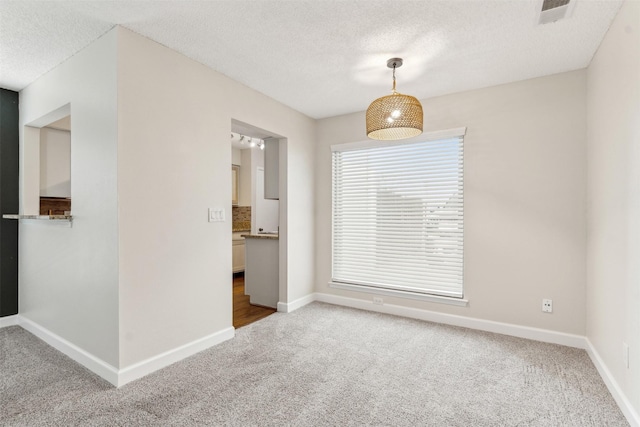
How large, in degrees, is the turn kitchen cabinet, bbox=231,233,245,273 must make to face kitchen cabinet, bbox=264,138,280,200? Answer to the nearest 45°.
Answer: approximately 45° to its right

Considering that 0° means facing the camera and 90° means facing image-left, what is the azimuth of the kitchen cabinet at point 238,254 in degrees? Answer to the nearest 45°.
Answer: approximately 315°
